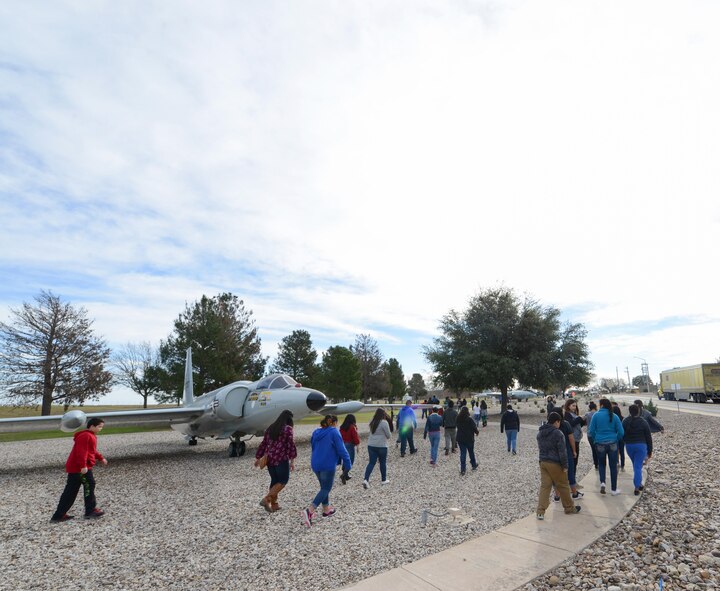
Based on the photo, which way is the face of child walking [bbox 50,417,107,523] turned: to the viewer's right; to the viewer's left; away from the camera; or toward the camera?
to the viewer's right

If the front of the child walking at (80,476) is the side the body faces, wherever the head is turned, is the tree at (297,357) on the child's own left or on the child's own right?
on the child's own left

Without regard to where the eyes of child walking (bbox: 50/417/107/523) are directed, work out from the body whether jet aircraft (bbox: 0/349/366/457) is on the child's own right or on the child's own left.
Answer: on the child's own left

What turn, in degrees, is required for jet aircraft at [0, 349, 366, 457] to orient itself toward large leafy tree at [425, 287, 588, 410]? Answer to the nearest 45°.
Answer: approximately 90° to its left

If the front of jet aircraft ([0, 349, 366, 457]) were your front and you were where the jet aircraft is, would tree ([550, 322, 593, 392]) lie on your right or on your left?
on your left

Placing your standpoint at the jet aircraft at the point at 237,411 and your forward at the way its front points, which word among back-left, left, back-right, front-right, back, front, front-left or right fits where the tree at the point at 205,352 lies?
back-left

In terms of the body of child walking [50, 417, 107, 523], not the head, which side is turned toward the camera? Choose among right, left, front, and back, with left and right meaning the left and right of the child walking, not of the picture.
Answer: right

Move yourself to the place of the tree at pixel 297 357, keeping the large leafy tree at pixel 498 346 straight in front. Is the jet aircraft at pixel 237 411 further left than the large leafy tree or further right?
right

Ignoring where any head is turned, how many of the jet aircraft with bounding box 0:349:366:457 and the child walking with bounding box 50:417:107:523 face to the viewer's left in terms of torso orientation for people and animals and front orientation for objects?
0
